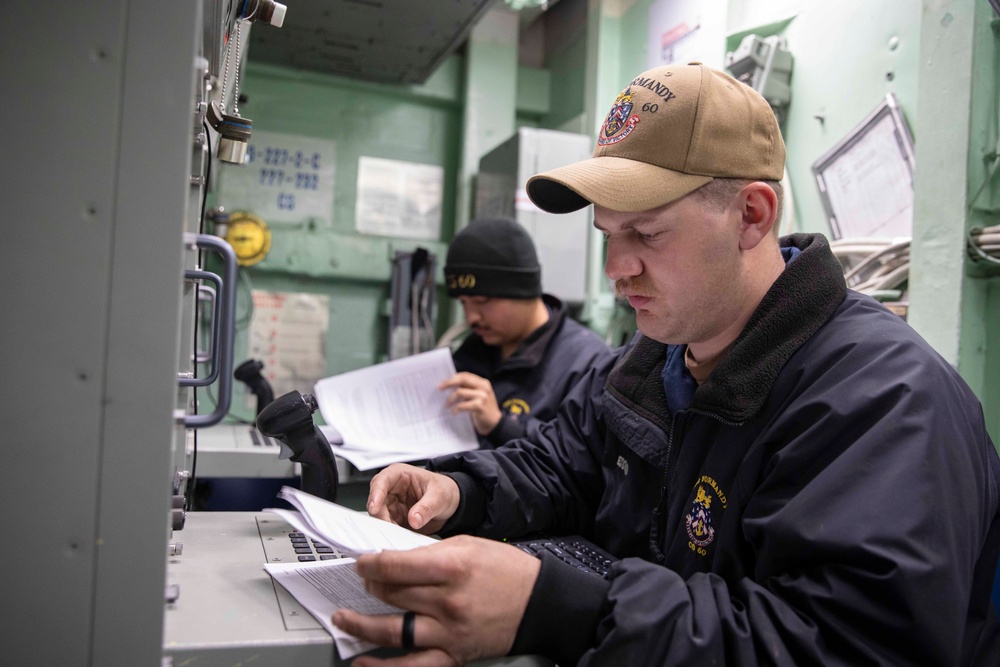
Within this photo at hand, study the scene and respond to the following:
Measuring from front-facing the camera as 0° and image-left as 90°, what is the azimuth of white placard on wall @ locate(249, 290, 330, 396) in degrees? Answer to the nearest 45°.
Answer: approximately 0°

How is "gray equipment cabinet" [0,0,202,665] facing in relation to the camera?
to the viewer's right

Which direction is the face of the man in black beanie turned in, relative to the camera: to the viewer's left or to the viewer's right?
to the viewer's left

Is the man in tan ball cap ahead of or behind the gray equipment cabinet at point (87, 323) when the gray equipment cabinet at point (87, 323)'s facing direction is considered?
ahead

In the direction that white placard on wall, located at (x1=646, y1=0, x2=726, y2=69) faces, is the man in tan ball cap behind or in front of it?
in front

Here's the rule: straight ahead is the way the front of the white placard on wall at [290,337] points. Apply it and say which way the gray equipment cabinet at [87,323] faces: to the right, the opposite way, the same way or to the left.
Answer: to the left

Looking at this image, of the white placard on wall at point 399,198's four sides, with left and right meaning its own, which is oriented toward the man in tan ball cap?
front

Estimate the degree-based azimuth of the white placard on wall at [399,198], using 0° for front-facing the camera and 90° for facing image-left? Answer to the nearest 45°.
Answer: approximately 0°

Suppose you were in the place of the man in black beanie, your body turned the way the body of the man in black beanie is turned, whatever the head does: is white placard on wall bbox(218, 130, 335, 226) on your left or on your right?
on your right

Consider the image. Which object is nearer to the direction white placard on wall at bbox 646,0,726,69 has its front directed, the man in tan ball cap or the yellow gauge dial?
the man in tan ball cap

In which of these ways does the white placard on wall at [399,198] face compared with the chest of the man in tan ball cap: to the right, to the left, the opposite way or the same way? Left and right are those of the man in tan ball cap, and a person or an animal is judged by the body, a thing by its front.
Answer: to the left
